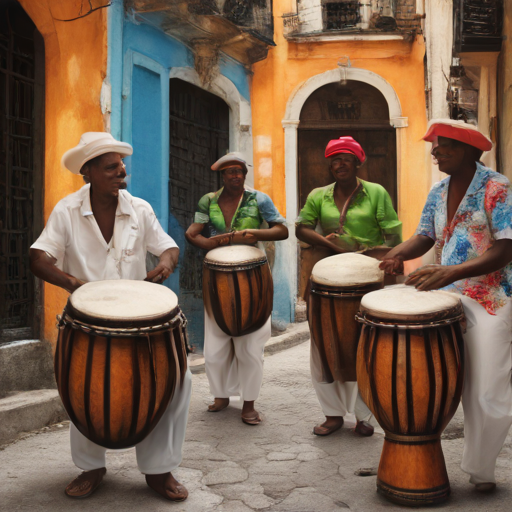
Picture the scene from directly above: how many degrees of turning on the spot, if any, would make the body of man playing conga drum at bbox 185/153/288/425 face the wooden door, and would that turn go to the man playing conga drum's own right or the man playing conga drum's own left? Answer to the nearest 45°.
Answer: approximately 180°

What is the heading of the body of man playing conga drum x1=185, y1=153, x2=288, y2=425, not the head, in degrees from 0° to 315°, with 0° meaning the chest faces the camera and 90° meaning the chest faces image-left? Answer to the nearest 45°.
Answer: approximately 0°

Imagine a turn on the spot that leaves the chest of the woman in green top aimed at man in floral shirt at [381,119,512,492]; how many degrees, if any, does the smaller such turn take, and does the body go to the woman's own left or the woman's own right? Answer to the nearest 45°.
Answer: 0° — they already face them

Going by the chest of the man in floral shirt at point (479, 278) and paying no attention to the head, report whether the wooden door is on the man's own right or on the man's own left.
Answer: on the man's own right

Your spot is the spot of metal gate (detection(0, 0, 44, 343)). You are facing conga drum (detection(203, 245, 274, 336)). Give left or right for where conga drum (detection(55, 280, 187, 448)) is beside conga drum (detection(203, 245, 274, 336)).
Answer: right

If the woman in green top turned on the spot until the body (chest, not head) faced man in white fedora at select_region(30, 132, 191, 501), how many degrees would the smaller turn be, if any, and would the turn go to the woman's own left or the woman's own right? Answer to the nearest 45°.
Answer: approximately 45° to the woman's own right

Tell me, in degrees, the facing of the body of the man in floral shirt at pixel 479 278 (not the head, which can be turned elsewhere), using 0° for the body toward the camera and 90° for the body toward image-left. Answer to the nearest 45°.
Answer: approximately 45°
